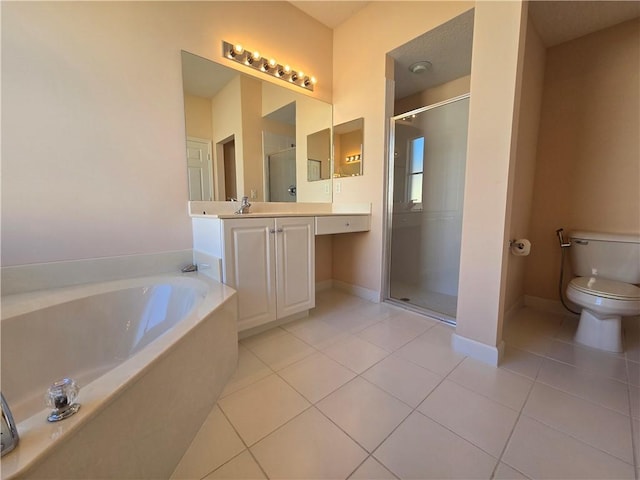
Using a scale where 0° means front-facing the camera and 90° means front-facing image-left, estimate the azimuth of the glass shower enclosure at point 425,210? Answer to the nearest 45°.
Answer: approximately 45°

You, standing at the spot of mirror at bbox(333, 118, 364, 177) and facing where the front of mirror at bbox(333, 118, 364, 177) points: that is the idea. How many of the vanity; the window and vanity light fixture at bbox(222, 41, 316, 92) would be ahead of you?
2

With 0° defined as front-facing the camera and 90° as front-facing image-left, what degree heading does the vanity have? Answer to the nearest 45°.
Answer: approximately 315°

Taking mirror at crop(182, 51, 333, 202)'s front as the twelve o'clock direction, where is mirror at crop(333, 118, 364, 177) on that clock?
mirror at crop(333, 118, 364, 177) is roughly at 10 o'clock from mirror at crop(182, 51, 333, 202).

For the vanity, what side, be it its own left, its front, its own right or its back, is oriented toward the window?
left

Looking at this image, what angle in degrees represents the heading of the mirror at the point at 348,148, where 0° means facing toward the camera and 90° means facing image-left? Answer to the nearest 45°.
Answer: approximately 45°

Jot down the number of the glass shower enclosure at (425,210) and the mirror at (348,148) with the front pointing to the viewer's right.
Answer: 0

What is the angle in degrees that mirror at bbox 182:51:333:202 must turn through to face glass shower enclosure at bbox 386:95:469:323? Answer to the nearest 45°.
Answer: approximately 45° to its left

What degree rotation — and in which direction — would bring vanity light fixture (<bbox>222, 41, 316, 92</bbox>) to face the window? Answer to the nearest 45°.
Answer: approximately 45° to its left

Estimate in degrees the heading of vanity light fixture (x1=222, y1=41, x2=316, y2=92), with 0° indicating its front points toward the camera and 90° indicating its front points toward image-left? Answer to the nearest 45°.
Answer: approximately 315°

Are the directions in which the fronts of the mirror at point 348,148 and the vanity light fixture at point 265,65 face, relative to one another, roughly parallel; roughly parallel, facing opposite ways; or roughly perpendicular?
roughly perpendicular
